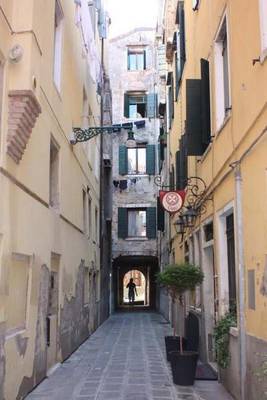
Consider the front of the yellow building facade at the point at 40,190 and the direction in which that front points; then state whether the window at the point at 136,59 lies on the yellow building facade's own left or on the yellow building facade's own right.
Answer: on the yellow building facade's own left

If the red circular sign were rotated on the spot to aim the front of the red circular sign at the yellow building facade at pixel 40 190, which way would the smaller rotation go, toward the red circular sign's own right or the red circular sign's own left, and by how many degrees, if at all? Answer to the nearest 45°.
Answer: approximately 45° to the red circular sign's own right

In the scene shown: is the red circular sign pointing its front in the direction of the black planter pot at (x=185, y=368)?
yes

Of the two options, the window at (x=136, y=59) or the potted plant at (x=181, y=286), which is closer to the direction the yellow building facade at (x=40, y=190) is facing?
the potted plant

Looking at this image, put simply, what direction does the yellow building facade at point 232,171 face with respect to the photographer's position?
facing to the left of the viewer

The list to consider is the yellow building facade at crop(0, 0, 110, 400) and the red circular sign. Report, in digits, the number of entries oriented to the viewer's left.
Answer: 0

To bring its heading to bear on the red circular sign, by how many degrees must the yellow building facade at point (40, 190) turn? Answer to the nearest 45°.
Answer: approximately 45° to its left

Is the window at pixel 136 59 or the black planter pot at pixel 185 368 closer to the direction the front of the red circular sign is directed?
the black planter pot

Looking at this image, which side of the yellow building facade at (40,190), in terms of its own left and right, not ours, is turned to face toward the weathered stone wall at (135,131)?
left

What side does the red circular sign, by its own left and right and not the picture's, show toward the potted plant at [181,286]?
front

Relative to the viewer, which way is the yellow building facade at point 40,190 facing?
to the viewer's right

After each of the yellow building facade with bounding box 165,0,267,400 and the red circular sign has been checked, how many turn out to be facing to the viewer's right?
0
